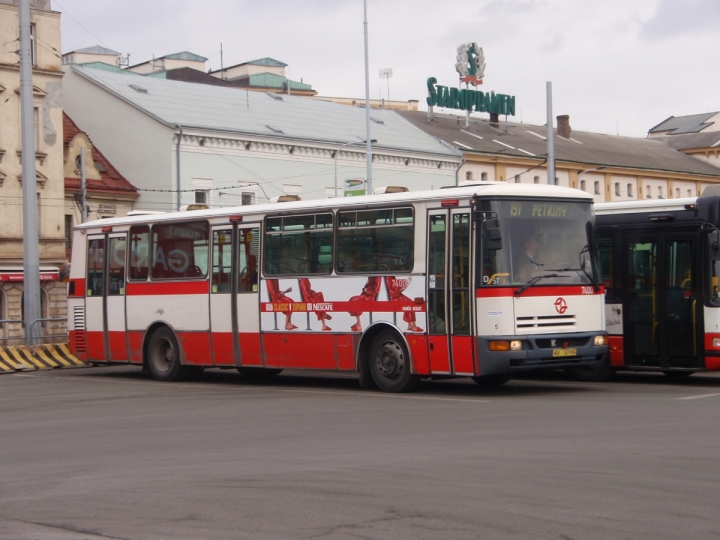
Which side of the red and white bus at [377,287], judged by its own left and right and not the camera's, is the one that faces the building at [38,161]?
back

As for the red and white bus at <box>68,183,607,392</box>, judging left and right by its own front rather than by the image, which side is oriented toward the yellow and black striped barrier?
back

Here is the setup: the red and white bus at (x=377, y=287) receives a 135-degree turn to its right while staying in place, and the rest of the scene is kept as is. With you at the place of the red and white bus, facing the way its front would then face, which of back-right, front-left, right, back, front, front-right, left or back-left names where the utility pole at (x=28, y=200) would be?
front-right

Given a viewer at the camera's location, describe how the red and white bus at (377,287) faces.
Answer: facing the viewer and to the right of the viewer
